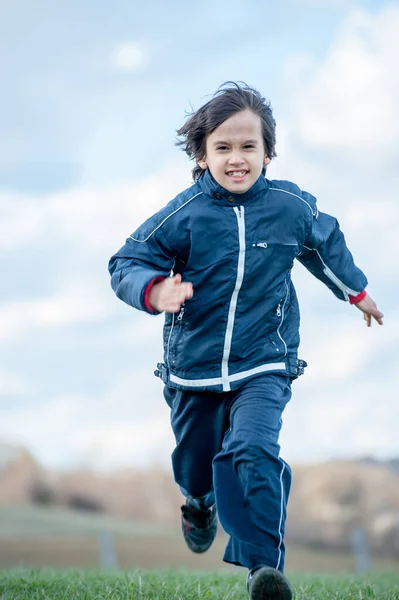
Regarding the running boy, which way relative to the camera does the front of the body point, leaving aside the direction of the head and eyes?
toward the camera

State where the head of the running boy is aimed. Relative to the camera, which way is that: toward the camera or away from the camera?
toward the camera
